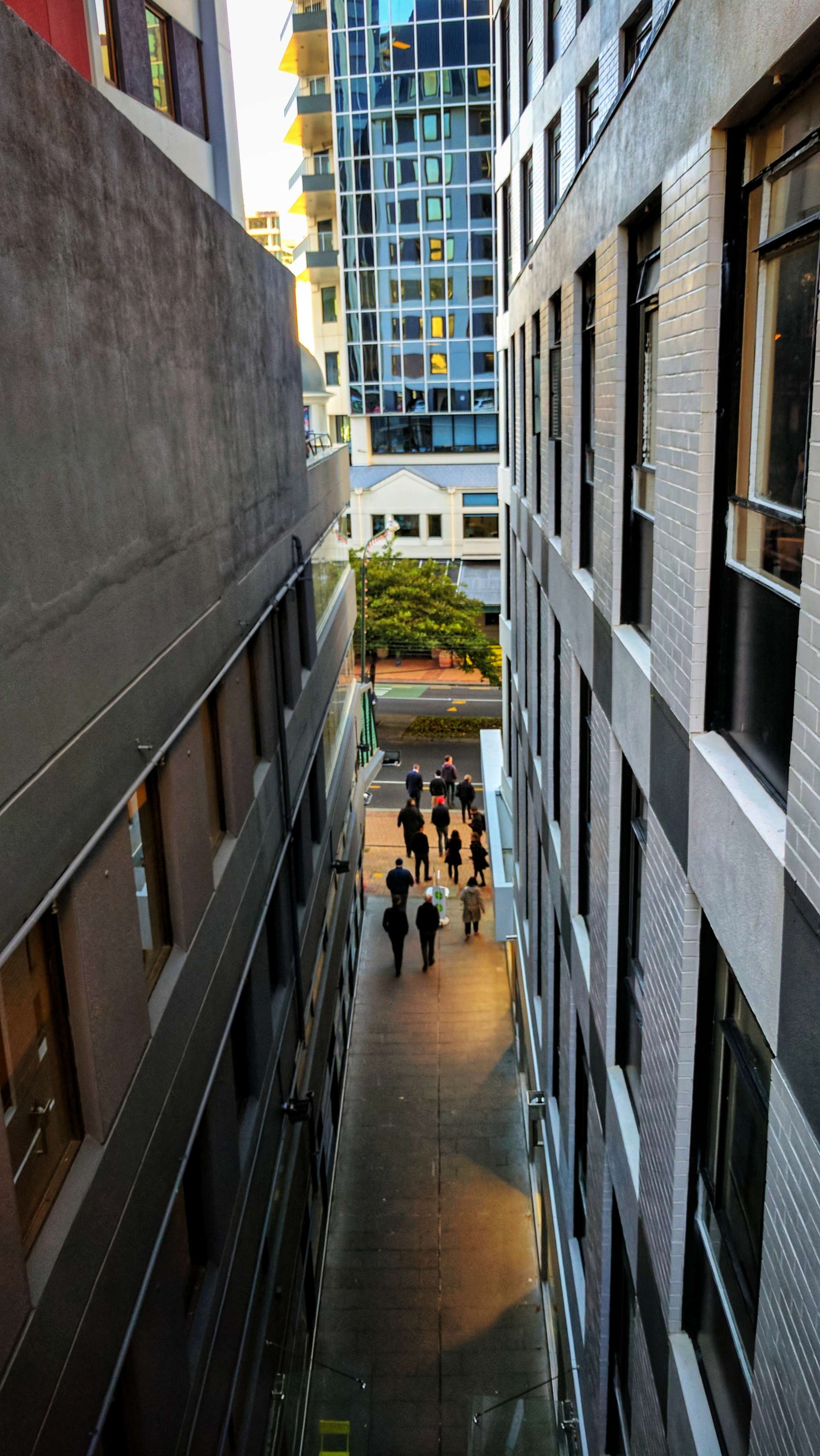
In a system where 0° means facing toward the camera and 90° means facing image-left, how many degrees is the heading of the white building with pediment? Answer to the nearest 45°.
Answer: approximately 0°

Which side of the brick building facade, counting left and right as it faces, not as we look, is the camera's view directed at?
left

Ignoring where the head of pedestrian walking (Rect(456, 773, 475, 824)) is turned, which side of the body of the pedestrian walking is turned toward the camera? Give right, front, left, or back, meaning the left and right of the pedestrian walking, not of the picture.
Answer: back

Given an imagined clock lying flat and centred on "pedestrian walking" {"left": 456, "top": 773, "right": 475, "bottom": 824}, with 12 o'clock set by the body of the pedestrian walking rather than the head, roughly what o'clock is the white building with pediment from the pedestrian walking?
The white building with pediment is roughly at 12 o'clock from the pedestrian walking.

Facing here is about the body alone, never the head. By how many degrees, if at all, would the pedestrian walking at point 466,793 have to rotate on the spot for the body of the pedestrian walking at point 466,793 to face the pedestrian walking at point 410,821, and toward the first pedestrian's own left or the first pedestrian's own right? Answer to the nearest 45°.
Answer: approximately 135° to the first pedestrian's own left

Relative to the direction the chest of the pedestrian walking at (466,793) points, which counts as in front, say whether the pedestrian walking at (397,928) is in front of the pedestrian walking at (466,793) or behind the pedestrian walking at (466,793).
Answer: behind

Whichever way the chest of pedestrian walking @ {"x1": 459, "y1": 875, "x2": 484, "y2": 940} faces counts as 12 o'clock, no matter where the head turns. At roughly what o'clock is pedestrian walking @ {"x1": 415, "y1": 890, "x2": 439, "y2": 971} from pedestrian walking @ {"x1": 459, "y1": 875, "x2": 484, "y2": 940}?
pedestrian walking @ {"x1": 415, "y1": 890, "x2": 439, "y2": 971} is roughly at 7 o'clock from pedestrian walking @ {"x1": 459, "y1": 875, "x2": 484, "y2": 940}.

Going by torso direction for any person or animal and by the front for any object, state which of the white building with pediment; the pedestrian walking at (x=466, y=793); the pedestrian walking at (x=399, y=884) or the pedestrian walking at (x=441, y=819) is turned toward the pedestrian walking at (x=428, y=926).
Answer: the white building with pediment

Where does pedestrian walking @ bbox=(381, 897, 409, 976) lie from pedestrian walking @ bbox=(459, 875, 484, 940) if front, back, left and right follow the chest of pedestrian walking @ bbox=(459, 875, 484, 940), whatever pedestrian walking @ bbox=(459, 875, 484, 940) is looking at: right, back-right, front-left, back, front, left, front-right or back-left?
back-left

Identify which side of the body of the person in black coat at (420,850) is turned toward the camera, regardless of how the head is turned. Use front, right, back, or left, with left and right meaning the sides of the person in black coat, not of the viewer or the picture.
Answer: back

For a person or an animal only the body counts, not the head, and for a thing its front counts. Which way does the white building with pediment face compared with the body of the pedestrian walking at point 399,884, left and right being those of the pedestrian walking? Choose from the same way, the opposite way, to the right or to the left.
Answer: the opposite way

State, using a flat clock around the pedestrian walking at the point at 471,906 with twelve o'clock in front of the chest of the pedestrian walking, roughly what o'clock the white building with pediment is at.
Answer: The white building with pediment is roughly at 12 o'clock from the pedestrian walking.

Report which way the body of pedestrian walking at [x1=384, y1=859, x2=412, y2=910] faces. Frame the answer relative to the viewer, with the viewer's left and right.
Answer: facing away from the viewer

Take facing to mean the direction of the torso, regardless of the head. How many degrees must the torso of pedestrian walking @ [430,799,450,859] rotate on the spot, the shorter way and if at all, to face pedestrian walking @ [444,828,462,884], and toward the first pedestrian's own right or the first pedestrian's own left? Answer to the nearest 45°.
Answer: approximately 180°

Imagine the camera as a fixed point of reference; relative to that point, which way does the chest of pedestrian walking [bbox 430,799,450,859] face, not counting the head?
away from the camera

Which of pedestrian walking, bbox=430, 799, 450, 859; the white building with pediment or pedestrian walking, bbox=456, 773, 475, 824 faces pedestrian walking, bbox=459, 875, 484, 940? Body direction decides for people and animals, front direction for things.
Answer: the white building with pediment

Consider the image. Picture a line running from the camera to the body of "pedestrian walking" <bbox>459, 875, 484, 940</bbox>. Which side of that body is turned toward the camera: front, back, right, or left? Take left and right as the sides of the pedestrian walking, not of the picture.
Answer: back
